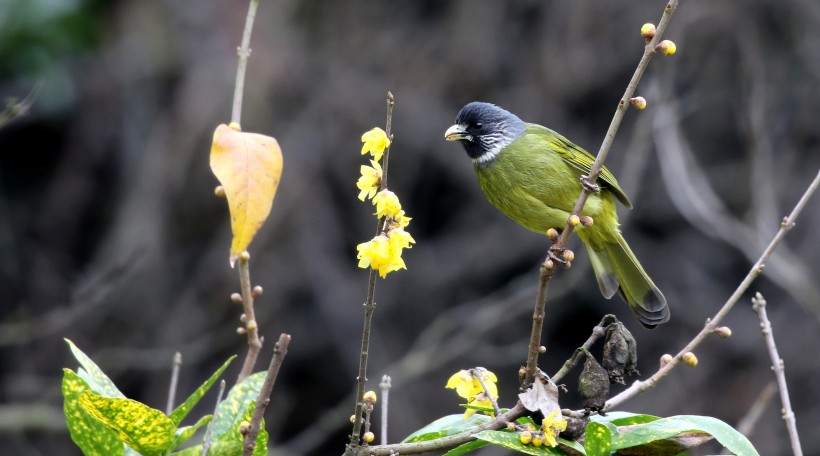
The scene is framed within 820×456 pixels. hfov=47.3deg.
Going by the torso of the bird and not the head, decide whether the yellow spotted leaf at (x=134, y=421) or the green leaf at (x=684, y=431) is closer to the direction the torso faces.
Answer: the yellow spotted leaf

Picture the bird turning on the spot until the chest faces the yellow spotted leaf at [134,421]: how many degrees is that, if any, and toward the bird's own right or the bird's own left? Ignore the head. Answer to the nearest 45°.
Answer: approximately 45° to the bird's own left

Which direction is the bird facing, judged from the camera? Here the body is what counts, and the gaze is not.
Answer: to the viewer's left

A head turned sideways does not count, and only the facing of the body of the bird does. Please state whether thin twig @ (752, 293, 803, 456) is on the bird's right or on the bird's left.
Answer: on the bird's left
